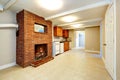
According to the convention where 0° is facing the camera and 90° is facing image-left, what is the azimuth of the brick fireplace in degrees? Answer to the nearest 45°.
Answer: approximately 315°
